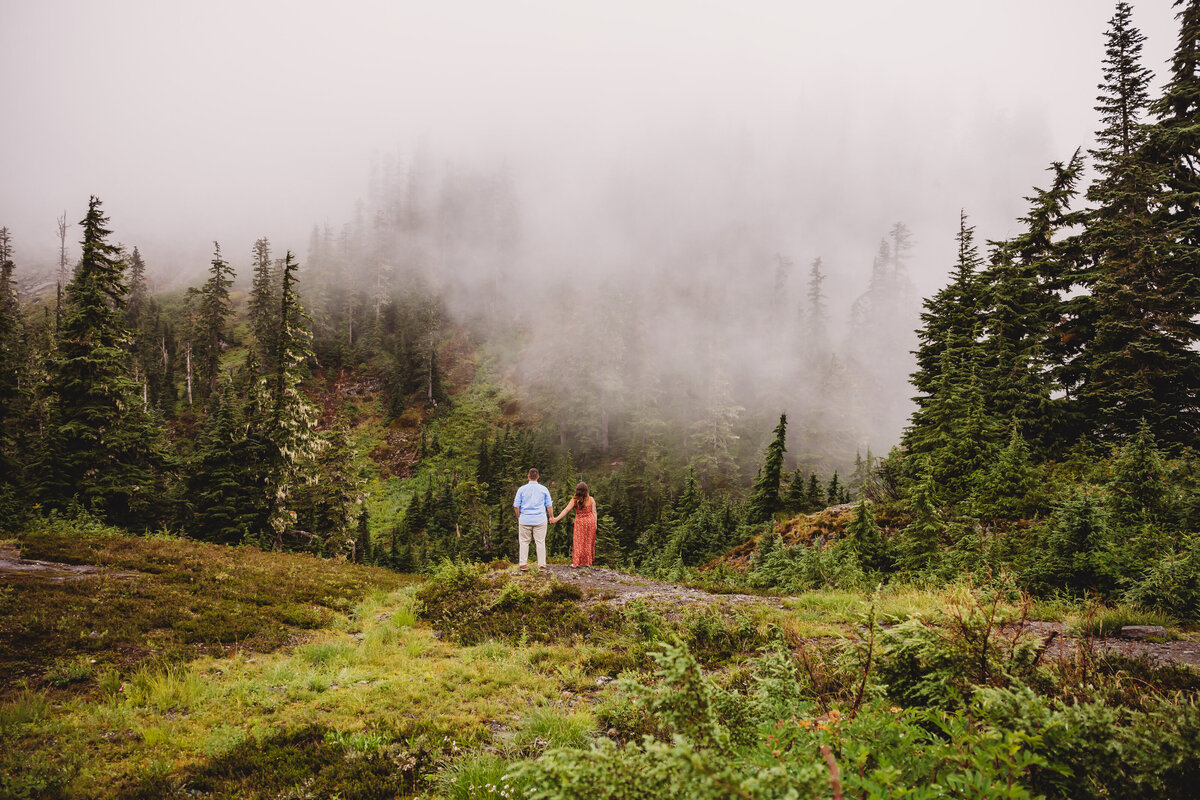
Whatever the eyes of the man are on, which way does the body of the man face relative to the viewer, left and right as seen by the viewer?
facing away from the viewer

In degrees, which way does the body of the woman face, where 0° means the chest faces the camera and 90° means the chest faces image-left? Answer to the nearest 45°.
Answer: approximately 180°

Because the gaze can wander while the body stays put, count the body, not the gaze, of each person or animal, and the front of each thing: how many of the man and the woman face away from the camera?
2

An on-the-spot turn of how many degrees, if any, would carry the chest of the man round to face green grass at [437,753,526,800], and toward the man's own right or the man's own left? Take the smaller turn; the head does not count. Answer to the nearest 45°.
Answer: approximately 180°

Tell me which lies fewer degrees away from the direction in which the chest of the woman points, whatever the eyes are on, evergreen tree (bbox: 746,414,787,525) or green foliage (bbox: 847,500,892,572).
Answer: the evergreen tree

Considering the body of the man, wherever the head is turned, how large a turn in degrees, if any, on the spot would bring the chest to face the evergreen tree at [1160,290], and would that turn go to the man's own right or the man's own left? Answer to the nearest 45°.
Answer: approximately 90° to the man's own right

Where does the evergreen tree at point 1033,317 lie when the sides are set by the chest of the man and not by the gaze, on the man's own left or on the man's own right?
on the man's own right
